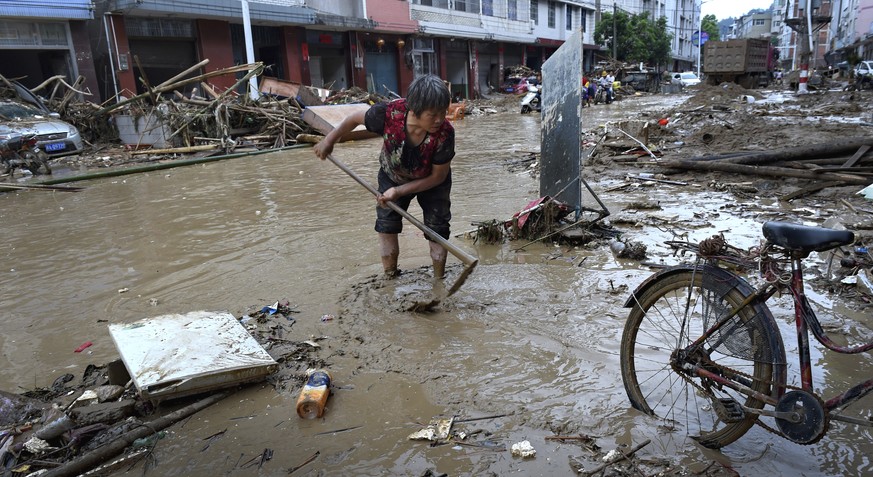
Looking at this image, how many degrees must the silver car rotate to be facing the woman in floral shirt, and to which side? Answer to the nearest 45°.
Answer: approximately 45° to its right

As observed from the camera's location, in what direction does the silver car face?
facing the viewer and to the right of the viewer

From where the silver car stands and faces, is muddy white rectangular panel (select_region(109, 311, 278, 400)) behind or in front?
in front

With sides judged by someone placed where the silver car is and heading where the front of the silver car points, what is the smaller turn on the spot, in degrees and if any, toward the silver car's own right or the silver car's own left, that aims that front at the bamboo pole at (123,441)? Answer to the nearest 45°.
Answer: approximately 45° to the silver car's own right

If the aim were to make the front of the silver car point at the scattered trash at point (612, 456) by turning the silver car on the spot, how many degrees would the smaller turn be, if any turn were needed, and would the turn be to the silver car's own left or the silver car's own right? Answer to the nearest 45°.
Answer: approximately 45° to the silver car's own right

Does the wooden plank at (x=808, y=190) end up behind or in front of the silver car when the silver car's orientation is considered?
in front

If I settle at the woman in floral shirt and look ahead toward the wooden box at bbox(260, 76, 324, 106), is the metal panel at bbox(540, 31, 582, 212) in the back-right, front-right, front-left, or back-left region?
front-right

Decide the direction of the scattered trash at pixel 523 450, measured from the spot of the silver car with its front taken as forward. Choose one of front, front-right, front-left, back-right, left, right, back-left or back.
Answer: front-right

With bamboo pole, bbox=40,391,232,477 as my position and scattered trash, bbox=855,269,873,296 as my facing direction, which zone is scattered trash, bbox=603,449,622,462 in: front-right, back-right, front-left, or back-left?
front-right

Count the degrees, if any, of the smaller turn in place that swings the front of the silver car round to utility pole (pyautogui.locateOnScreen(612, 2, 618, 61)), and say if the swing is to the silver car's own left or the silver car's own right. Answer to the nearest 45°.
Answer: approximately 90° to the silver car's own left

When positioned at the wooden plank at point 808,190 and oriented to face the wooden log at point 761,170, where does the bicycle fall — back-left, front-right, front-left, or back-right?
back-left

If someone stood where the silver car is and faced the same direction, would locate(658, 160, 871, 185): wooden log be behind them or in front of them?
in front

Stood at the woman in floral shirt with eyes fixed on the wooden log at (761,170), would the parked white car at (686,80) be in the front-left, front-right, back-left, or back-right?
front-left

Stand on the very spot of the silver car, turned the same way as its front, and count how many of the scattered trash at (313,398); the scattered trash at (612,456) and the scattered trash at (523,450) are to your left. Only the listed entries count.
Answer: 0

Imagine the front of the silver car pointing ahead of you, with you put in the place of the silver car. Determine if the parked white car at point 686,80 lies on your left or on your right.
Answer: on your left

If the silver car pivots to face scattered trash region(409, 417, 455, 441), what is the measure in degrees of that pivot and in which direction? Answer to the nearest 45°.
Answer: approximately 45° to its right
